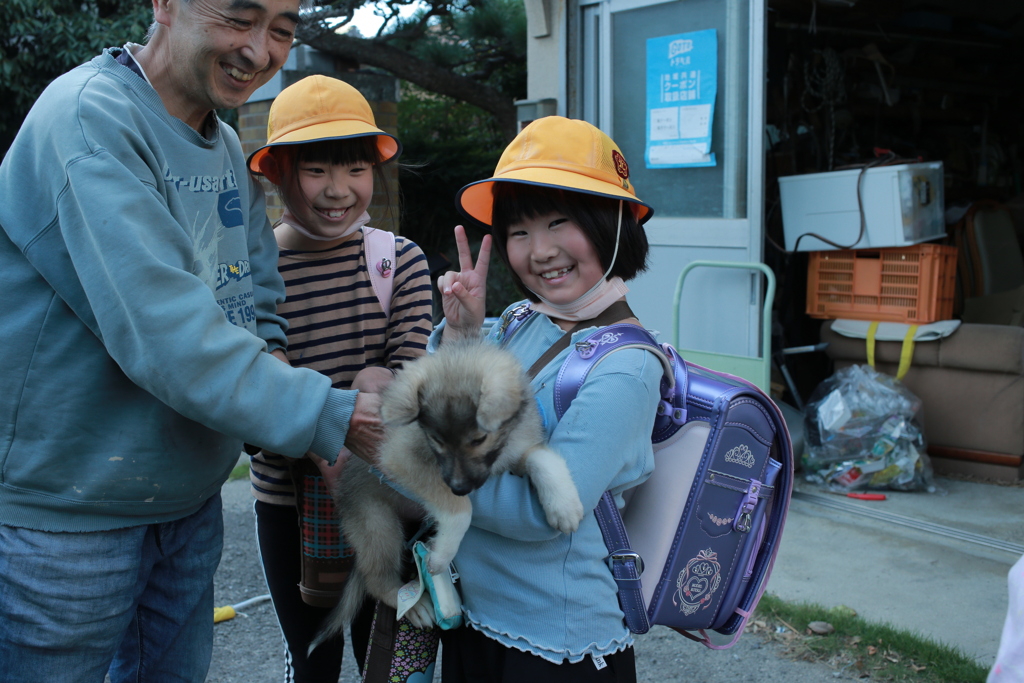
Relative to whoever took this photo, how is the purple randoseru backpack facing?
facing away from the viewer and to the right of the viewer

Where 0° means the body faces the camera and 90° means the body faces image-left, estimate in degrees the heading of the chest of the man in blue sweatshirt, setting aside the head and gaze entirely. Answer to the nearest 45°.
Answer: approximately 315°

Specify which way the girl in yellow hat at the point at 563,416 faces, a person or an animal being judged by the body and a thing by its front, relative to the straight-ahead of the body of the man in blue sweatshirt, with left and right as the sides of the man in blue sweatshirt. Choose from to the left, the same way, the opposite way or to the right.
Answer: to the right

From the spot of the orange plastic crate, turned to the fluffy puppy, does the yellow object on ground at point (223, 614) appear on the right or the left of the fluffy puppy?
right

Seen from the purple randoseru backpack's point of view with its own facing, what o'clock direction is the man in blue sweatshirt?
The man in blue sweatshirt is roughly at 7 o'clock from the purple randoseru backpack.

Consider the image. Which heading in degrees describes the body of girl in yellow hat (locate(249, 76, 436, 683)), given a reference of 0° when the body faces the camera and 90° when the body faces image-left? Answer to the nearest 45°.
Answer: approximately 0°

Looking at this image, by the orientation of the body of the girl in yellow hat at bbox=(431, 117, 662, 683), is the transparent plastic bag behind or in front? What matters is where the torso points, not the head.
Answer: behind

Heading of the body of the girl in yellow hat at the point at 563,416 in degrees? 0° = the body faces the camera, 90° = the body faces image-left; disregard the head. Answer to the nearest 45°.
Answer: approximately 45°
